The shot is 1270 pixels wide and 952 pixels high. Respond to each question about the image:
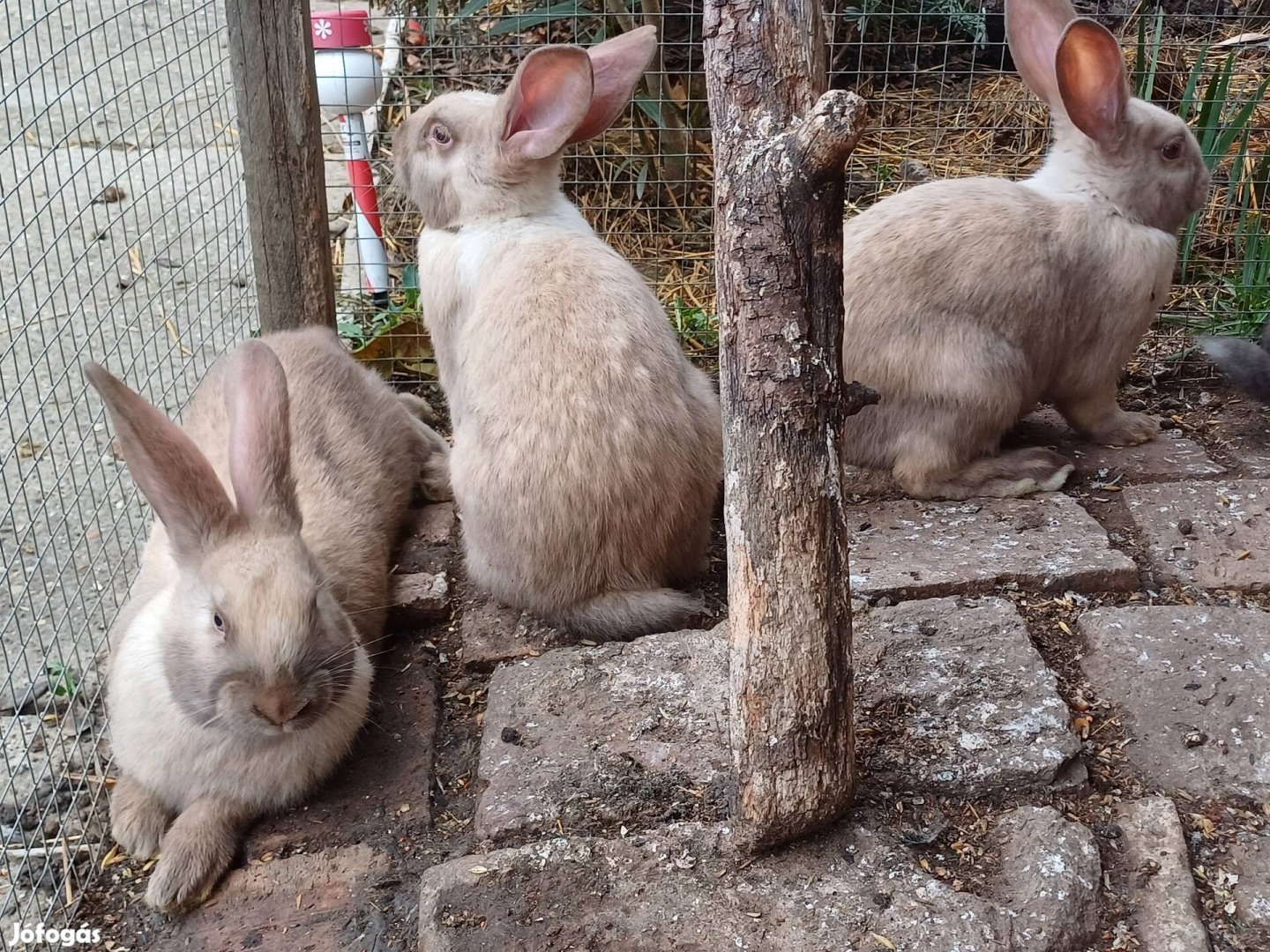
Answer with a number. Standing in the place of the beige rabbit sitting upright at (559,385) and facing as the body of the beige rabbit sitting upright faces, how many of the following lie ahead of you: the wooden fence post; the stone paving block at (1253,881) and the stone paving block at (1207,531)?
1

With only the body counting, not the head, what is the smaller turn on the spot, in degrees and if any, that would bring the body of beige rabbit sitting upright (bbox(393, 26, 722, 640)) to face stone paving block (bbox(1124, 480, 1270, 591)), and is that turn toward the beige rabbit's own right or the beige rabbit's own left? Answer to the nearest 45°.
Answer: approximately 135° to the beige rabbit's own right

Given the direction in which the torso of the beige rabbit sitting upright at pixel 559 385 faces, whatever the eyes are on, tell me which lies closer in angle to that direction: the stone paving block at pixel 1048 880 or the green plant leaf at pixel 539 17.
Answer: the green plant leaf

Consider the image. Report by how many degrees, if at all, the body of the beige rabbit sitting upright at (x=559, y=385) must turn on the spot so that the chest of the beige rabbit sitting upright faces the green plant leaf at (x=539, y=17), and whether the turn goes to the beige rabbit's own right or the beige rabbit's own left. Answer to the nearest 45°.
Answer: approximately 45° to the beige rabbit's own right

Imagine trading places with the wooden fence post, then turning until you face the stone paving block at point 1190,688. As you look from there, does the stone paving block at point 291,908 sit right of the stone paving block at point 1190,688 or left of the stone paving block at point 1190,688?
right

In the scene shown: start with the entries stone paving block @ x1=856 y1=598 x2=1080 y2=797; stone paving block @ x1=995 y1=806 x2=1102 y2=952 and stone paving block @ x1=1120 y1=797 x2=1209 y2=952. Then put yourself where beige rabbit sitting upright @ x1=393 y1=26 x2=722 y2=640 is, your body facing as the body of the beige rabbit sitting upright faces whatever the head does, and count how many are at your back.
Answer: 3

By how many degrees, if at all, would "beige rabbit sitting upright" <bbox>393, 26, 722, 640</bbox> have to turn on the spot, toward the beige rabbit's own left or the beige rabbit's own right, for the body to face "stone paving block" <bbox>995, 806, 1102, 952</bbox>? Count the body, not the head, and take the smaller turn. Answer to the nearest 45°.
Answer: approximately 180°

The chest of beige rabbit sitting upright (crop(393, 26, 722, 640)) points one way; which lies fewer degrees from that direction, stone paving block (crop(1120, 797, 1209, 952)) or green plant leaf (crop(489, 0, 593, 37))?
the green plant leaf

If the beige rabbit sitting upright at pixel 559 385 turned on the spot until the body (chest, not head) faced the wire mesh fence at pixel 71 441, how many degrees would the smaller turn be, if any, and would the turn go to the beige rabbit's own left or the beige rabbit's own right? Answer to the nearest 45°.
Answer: approximately 45° to the beige rabbit's own left

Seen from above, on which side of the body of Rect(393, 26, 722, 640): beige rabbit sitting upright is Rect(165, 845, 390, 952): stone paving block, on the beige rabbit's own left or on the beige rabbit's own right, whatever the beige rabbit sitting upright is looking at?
on the beige rabbit's own left

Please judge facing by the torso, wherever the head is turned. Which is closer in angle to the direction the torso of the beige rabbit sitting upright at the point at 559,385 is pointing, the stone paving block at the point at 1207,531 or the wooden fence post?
the wooden fence post

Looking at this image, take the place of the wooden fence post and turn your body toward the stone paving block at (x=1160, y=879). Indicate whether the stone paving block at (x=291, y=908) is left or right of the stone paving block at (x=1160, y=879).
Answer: right

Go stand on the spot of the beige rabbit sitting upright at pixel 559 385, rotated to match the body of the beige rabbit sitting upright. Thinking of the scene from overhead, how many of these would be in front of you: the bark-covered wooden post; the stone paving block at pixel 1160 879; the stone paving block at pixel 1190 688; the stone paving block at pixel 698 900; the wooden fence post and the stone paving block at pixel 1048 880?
1

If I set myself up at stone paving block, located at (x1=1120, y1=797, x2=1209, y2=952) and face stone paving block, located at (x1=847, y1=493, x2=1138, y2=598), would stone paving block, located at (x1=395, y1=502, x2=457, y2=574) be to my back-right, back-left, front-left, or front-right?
front-left

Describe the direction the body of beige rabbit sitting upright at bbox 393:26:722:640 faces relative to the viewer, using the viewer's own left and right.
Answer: facing away from the viewer and to the left of the viewer

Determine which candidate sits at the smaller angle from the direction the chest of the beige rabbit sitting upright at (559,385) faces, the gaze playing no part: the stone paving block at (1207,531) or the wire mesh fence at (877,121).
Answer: the wire mesh fence
